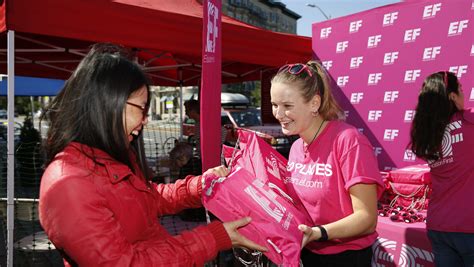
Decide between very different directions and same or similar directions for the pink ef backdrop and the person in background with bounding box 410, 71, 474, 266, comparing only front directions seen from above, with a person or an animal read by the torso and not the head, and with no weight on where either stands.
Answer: very different directions

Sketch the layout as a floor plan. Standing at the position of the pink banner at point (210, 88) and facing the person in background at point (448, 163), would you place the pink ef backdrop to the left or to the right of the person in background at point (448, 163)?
left

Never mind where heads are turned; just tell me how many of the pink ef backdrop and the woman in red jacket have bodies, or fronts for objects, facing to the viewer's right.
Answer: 1

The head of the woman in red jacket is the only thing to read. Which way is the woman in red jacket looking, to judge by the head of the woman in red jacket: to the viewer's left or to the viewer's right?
to the viewer's right

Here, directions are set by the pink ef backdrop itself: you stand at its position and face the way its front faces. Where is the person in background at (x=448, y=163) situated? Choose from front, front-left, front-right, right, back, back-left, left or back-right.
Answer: front-left

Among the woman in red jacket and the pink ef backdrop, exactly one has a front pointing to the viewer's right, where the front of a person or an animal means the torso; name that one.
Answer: the woman in red jacket

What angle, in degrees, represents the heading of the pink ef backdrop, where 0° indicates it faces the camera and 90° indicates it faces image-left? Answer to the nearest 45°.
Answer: approximately 45°

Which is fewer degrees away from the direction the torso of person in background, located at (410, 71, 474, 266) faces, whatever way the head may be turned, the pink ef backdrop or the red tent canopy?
the pink ef backdrop

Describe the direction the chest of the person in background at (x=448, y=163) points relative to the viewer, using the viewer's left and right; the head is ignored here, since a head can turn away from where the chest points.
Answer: facing away from the viewer and to the right of the viewer

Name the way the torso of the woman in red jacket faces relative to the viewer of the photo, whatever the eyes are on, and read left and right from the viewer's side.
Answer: facing to the right of the viewer
